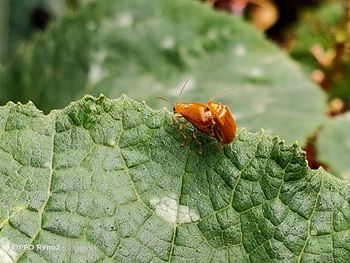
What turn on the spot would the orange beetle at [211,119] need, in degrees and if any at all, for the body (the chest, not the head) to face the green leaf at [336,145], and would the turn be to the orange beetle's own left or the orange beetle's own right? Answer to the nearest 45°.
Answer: approximately 135° to the orange beetle's own right

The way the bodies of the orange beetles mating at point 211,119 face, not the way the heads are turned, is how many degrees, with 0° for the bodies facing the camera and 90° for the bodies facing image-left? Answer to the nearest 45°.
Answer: approximately 90°

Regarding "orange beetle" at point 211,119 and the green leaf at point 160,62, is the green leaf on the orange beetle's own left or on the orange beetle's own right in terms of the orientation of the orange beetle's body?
on the orange beetle's own right
